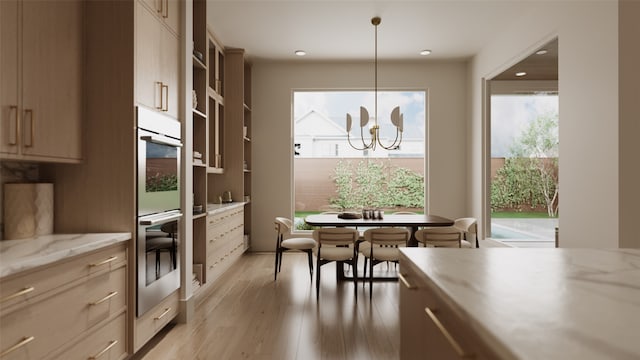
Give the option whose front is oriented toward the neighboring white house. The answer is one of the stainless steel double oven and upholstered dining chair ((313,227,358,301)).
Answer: the upholstered dining chair

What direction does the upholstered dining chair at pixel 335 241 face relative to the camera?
away from the camera

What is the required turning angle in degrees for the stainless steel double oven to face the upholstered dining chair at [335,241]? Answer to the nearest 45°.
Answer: approximately 45° to its left

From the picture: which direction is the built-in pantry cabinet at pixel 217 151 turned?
to the viewer's right

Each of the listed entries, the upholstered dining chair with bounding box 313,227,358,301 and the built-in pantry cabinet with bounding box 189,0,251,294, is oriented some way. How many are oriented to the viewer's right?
1

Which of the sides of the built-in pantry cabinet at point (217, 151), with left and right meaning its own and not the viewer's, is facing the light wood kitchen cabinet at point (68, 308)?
right

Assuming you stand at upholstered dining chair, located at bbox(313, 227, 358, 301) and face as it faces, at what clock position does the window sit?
The window is roughly at 12 o'clock from the upholstered dining chair.

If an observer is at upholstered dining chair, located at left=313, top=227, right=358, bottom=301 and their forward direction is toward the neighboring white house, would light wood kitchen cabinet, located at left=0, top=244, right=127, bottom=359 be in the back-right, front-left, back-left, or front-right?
back-left

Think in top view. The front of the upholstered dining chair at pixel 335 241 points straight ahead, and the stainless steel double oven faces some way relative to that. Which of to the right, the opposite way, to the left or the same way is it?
to the right

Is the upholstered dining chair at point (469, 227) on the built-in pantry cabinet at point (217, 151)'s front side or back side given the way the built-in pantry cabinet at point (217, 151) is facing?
on the front side

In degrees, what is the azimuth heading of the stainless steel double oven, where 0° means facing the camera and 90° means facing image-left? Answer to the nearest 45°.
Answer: approximately 315°

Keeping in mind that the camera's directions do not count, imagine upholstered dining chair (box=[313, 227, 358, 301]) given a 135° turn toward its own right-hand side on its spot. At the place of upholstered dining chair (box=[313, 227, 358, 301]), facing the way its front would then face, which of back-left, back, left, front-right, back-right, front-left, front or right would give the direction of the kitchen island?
front-right

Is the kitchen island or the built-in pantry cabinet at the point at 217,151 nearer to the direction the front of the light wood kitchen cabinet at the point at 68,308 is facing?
the kitchen island

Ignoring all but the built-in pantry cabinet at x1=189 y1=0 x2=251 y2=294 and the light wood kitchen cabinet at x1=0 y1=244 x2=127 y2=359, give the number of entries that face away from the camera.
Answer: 0

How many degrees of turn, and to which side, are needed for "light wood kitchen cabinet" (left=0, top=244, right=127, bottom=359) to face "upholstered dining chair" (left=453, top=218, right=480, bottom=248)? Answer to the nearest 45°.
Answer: approximately 45° to its left
